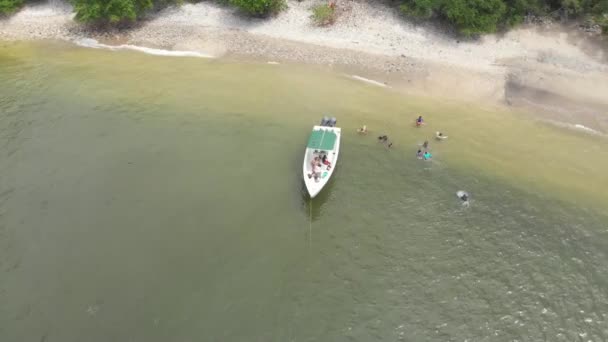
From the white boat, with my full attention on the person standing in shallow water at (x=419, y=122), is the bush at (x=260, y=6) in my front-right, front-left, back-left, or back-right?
front-left

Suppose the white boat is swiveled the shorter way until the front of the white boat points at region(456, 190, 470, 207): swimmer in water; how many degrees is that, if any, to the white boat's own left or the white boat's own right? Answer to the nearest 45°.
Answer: approximately 90° to the white boat's own left

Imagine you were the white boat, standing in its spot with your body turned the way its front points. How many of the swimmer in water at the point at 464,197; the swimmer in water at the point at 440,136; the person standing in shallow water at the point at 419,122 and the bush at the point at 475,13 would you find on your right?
0

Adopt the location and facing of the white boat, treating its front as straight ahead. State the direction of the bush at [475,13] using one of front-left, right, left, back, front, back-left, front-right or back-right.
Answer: back-left

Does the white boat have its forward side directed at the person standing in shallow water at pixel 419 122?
no

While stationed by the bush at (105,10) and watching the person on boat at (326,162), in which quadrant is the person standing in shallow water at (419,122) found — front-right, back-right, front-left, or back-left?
front-left

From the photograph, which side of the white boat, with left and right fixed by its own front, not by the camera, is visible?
front

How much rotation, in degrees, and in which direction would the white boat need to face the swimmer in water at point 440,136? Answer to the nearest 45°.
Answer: approximately 135° to its left

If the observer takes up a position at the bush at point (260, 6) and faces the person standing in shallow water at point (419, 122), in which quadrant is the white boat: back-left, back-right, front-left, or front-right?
front-right

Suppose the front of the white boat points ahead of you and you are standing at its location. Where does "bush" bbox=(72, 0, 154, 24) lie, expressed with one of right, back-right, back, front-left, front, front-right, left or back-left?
back-right

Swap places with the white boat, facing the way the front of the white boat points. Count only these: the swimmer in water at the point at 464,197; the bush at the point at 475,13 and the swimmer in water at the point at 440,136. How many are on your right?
0

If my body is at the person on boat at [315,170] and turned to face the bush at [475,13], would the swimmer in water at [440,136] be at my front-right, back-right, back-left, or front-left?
front-right

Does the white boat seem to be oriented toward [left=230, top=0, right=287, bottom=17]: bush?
no

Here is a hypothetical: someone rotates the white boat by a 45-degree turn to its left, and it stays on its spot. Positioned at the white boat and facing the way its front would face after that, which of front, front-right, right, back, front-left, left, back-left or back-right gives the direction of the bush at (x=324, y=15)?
back-left

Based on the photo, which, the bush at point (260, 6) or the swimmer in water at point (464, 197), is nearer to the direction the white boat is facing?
the swimmer in water
